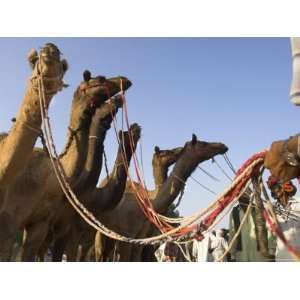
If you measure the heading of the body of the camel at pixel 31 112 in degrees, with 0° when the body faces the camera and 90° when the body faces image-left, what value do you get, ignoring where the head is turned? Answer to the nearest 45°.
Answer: approximately 315°

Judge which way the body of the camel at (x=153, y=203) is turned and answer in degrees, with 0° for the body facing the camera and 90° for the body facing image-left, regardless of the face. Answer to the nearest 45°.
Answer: approximately 270°

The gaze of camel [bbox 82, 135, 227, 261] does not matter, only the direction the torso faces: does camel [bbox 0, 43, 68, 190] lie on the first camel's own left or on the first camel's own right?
on the first camel's own right

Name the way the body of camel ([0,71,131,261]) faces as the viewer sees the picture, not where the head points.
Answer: to the viewer's right

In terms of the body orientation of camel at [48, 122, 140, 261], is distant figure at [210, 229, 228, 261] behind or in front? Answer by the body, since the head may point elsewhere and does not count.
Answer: in front

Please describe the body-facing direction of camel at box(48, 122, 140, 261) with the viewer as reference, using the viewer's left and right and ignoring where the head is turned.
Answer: facing to the right of the viewer

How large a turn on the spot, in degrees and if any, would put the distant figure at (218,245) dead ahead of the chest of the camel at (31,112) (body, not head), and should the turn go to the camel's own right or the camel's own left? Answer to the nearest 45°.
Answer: approximately 90° to the camel's own left

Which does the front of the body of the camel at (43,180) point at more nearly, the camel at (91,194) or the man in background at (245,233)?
the man in background
